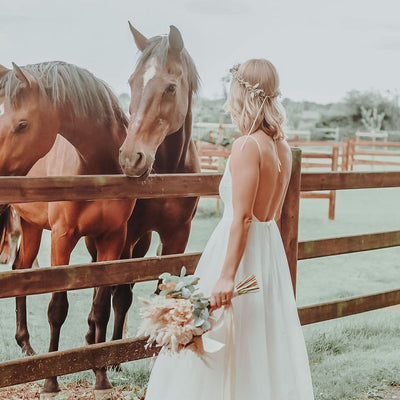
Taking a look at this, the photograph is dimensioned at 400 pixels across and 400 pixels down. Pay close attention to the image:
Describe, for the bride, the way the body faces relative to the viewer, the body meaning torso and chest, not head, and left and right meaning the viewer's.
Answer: facing away from the viewer and to the left of the viewer

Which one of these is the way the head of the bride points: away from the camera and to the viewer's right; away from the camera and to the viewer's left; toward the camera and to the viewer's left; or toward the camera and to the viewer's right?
away from the camera and to the viewer's left

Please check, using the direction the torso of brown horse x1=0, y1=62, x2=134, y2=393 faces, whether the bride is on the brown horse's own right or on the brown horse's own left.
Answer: on the brown horse's own left

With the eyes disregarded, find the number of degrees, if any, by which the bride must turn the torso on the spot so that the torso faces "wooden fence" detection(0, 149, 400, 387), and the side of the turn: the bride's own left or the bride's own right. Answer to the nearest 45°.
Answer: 0° — they already face it
